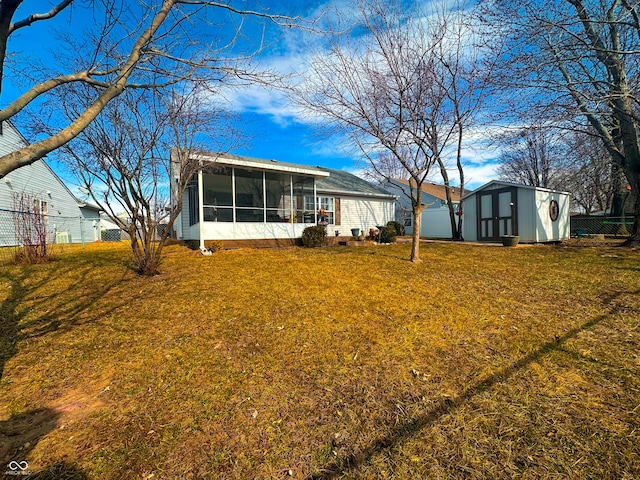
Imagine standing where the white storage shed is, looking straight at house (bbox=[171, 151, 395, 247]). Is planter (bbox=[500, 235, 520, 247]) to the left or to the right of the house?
left

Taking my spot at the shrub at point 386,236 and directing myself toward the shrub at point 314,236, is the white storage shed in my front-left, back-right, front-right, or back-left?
back-left

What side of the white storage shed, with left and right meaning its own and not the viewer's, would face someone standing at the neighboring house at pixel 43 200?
front

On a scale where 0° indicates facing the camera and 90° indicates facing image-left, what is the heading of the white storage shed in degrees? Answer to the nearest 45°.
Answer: approximately 45°

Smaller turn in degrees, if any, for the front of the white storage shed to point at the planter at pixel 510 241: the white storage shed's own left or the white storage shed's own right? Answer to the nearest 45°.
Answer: approximately 45° to the white storage shed's own left

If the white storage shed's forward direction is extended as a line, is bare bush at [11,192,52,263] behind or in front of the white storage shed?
in front

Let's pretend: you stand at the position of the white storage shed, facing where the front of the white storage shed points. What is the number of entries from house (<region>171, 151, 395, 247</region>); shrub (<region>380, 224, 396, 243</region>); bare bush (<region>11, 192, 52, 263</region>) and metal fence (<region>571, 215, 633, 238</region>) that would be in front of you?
3

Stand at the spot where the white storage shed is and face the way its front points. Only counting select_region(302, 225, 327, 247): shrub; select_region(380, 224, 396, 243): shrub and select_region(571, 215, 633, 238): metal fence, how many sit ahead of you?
2
